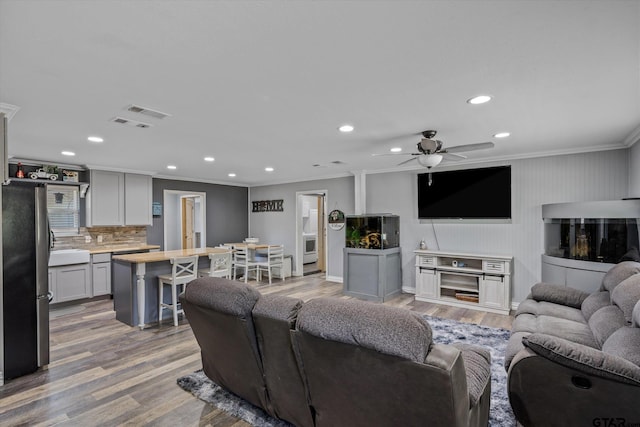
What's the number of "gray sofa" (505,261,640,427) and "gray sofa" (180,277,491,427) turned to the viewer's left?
1

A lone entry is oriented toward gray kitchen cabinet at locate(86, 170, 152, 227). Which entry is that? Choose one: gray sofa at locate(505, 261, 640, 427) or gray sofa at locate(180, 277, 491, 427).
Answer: gray sofa at locate(505, 261, 640, 427)

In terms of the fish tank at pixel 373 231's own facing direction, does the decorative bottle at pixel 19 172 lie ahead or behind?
ahead

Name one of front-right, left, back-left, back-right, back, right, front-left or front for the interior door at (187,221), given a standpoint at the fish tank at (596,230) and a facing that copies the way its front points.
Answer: front-right

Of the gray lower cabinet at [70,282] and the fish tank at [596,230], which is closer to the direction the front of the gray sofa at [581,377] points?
the gray lower cabinet

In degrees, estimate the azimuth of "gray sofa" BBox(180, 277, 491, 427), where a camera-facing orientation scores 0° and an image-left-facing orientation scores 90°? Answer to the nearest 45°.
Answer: approximately 225°

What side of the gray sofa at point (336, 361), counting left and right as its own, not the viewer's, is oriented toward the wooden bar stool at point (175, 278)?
left

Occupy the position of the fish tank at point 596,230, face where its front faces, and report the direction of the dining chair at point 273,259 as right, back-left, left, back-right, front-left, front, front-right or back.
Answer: front-right

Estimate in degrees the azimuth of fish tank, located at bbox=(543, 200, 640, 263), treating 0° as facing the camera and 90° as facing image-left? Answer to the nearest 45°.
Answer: approximately 45°

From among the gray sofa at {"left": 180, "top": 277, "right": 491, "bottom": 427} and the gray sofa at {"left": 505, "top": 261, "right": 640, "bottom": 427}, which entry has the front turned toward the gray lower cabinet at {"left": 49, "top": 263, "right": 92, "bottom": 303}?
the gray sofa at {"left": 505, "top": 261, "right": 640, "bottom": 427}

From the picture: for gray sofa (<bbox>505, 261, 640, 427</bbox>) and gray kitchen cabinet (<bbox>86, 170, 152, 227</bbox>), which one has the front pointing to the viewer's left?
the gray sofa

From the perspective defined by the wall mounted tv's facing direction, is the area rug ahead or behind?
ahead

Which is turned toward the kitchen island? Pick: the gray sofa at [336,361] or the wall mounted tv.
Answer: the wall mounted tv

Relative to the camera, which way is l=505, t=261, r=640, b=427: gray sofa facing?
to the viewer's left
